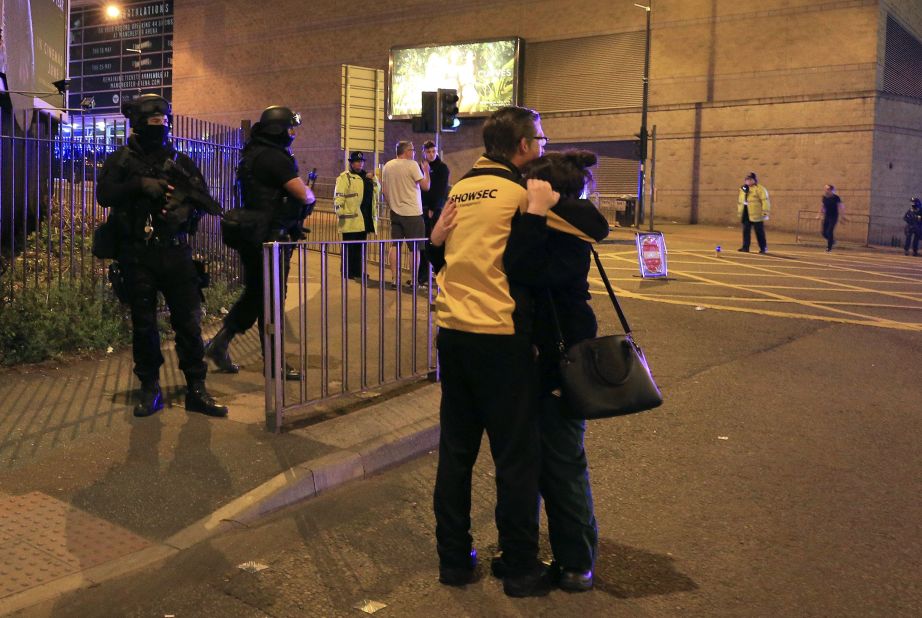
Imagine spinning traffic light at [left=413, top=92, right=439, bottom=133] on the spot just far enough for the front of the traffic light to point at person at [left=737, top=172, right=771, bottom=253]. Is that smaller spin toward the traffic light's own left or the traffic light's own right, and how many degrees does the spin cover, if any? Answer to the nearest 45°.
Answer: approximately 45° to the traffic light's own right

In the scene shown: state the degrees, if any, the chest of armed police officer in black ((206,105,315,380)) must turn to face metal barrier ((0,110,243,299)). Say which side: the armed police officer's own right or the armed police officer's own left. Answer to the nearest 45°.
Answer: approximately 135° to the armed police officer's own left

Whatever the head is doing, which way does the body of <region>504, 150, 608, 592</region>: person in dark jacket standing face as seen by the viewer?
to the viewer's left

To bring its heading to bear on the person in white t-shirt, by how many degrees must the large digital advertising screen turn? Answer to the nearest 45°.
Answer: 0° — it already faces them

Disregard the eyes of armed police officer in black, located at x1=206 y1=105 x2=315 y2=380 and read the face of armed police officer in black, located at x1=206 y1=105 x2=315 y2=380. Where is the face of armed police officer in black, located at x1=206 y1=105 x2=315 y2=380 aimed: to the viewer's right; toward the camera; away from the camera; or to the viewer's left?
to the viewer's right

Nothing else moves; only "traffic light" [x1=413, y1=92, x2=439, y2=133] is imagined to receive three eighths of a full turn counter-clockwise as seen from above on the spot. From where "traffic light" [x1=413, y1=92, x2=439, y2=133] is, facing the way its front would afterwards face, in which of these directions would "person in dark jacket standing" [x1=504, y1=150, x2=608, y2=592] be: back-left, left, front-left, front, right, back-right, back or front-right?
front-left

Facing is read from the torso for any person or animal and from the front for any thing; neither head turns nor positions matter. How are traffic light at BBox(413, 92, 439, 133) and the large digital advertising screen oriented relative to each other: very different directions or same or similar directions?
very different directions

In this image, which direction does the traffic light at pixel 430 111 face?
away from the camera

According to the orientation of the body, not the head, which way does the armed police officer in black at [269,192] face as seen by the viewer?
to the viewer's right

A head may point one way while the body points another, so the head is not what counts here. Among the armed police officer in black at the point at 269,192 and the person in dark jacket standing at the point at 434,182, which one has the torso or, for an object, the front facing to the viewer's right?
the armed police officer in black

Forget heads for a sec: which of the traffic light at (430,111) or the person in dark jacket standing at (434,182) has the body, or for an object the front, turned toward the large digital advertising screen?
the traffic light
